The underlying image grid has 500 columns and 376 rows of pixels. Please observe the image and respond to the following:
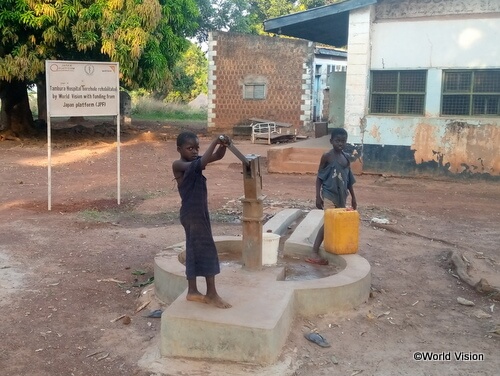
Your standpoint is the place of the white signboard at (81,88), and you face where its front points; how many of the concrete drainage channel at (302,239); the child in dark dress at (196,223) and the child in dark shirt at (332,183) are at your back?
0

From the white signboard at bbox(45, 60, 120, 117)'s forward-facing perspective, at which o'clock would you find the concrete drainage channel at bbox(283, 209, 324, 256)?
The concrete drainage channel is roughly at 11 o'clock from the white signboard.

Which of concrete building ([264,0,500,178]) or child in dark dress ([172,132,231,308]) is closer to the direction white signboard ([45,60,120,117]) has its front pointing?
the child in dark dress

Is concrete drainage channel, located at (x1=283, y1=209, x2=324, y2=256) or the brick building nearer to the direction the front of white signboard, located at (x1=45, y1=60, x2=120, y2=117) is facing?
the concrete drainage channel

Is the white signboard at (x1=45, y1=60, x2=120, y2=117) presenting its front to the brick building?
no

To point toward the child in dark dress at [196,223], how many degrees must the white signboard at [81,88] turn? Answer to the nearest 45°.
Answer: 0° — it already faces them

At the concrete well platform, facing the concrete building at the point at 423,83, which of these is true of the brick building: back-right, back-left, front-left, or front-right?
front-left

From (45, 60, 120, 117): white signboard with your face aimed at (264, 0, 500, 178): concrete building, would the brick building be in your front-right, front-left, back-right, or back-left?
front-left

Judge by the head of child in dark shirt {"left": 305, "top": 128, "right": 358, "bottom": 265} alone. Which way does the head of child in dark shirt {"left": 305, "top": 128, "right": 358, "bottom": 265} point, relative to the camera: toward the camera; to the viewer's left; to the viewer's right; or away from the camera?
toward the camera

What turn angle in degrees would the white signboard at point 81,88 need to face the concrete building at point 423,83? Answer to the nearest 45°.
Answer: approximately 90° to its left

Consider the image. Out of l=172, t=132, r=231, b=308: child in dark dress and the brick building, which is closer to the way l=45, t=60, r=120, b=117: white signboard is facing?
the child in dark dress

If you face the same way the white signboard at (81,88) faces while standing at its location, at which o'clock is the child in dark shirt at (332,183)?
The child in dark shirt is roughly at 11 o'clock from the white signboard.

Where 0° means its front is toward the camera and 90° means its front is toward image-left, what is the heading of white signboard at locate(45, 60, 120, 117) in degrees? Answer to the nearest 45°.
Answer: approximately 0°

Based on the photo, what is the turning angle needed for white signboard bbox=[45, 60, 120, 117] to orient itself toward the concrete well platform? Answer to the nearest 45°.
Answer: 0° — it already faces it
